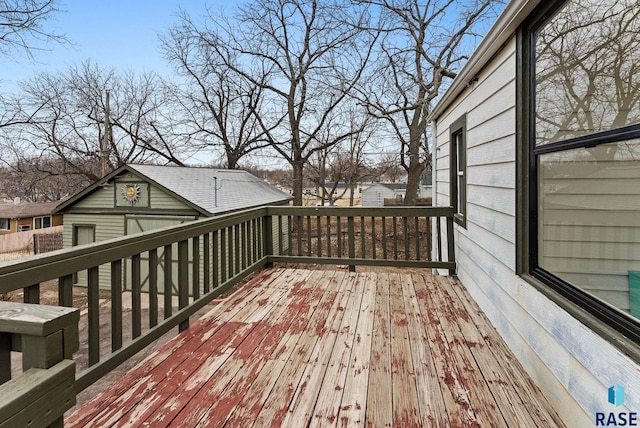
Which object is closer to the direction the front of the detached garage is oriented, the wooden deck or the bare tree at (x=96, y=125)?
the wooden deck

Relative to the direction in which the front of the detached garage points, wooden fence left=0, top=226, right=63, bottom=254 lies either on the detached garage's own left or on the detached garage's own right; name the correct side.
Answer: on the detached garage's own right

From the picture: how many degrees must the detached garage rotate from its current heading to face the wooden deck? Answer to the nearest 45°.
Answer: approximately 45° to its left

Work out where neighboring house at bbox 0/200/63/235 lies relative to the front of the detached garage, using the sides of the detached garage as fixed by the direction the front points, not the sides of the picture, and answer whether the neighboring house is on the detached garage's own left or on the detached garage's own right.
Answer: on the detached garage's own right

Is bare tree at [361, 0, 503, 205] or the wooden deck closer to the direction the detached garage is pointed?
the wooden deck

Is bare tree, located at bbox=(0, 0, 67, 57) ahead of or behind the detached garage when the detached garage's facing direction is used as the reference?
ahead

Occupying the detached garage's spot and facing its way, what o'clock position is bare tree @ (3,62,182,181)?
The bare tree is roughly at 4 o'clock from the detached garage.

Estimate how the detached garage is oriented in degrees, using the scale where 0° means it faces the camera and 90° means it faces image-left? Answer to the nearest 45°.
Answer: approximately 45°
